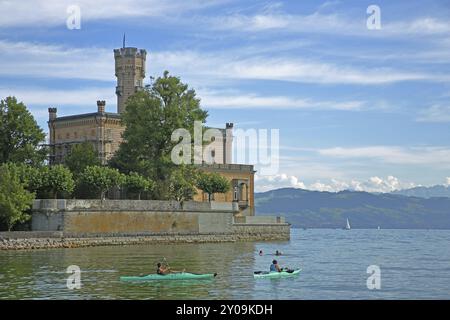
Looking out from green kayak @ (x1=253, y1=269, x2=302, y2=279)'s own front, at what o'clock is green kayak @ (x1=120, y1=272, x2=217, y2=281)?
green kayak @ (x1=120, y1=272, x2=217, y2=281) is roughly at 5 o'clock from green kayak @ (x1=253, y1=269, x2=302, y2=279).

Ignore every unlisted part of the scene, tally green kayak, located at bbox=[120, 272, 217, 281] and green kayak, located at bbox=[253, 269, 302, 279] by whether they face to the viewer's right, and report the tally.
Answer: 2

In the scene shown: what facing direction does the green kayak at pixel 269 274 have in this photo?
to the viewer's right

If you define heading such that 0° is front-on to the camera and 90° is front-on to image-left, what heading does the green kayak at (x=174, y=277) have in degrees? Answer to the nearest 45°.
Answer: approximately 270°

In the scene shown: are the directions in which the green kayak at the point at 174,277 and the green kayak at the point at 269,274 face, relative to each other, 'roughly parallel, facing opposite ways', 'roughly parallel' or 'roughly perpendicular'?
roughly parallel

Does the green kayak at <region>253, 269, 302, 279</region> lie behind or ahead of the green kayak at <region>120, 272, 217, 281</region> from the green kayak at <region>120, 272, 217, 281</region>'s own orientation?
ahead
